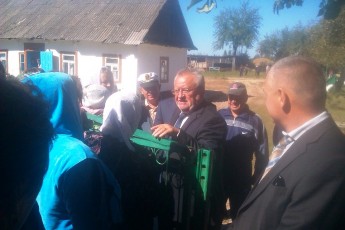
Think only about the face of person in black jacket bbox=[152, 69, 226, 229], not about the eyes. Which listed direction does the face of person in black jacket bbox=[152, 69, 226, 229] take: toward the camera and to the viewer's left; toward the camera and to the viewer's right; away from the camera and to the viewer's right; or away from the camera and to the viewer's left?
toward the camera and to the viewer's left

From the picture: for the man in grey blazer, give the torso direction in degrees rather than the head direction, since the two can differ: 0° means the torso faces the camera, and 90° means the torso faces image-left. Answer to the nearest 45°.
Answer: approximately 90°

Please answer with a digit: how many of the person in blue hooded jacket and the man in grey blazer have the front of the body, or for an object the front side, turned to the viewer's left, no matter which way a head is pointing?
1

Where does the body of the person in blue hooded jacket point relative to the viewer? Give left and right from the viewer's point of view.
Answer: facing away from the viewer and to the right of the viewer

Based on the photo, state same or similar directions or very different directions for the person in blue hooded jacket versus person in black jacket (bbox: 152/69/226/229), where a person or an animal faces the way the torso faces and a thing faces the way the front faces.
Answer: very different directions

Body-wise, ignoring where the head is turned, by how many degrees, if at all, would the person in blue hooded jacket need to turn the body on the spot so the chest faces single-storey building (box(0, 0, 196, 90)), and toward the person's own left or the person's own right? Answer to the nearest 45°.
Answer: approximately 45° to the person's own left

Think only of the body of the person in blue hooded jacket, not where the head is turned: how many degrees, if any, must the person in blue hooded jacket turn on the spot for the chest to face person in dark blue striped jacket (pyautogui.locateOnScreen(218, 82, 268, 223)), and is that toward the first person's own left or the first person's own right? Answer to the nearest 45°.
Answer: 0° — they already face them

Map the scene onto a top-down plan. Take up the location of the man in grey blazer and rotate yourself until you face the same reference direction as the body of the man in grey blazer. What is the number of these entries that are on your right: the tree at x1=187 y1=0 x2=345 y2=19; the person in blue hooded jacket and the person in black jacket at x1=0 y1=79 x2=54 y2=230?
1

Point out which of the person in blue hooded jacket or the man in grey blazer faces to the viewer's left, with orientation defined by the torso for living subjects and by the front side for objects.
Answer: the man in grey blazer

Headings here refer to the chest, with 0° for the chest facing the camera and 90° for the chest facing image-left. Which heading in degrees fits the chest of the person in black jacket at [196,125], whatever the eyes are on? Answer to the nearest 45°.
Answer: approximately 45°

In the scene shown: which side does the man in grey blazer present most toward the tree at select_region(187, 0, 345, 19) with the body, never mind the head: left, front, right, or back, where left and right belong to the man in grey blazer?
right

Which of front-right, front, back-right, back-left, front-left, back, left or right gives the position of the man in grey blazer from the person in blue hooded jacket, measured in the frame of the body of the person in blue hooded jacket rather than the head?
front-right
